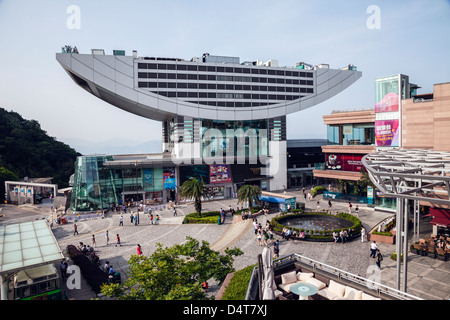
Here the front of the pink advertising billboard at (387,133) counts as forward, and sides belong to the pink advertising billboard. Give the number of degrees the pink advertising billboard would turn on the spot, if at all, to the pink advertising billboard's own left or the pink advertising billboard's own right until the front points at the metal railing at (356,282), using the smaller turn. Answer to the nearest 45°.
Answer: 0° — it already faces it

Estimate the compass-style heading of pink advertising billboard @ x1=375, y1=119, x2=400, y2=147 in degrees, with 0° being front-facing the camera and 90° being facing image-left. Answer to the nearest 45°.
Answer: approximately 0°

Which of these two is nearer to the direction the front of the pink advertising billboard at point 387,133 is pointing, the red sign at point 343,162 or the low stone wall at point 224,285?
the low stone wall

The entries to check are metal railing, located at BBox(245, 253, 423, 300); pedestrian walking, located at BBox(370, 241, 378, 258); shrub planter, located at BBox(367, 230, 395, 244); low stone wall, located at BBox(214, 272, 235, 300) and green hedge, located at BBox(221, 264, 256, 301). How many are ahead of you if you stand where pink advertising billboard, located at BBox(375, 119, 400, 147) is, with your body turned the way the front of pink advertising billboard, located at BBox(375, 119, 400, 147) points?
5

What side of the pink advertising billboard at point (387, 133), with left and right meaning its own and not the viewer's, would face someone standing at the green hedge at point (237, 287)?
front

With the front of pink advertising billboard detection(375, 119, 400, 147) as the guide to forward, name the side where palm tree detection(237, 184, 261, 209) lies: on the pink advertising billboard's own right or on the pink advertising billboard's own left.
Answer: on the pink advertising billboard's own right

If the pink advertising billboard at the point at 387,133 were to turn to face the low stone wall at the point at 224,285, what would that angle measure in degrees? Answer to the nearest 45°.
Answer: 0° — it already faces it

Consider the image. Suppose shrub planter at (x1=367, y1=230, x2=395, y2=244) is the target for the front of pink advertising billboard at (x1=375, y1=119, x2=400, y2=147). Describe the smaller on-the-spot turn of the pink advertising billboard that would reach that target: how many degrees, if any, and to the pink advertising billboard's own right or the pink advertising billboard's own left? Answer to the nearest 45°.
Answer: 0° — it already faces it

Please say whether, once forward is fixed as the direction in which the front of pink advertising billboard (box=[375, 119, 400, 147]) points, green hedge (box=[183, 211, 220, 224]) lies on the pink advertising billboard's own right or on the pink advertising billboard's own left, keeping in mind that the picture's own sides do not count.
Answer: on the pink advertising billboard's own right

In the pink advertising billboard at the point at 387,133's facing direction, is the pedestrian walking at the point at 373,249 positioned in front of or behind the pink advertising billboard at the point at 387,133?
in front

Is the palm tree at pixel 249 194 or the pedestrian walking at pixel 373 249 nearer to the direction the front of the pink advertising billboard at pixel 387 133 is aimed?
the pedestrian walking
